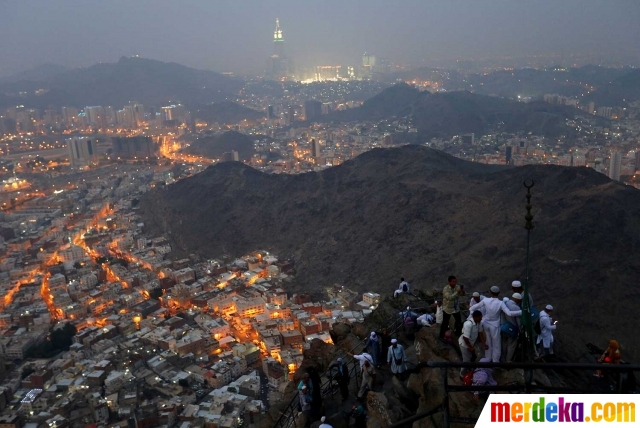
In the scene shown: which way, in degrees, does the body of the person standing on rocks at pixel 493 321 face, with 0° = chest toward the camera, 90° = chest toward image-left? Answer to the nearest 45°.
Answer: approximately 180°
